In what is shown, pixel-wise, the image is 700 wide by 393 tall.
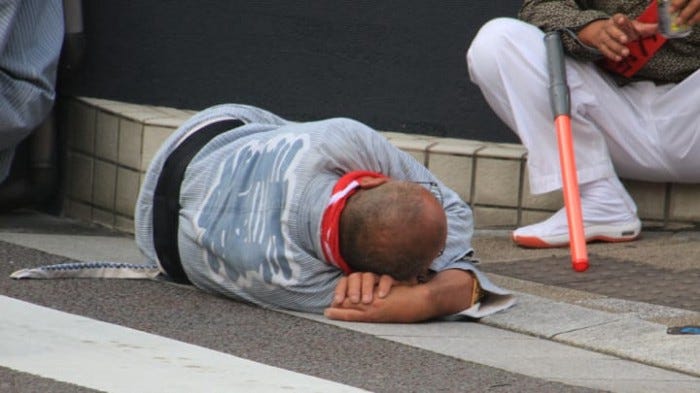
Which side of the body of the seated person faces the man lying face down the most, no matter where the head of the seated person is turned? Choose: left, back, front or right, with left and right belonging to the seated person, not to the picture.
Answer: front

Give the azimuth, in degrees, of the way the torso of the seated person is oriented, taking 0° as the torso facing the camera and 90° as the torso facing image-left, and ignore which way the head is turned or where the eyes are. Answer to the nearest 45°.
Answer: approximately 45°
